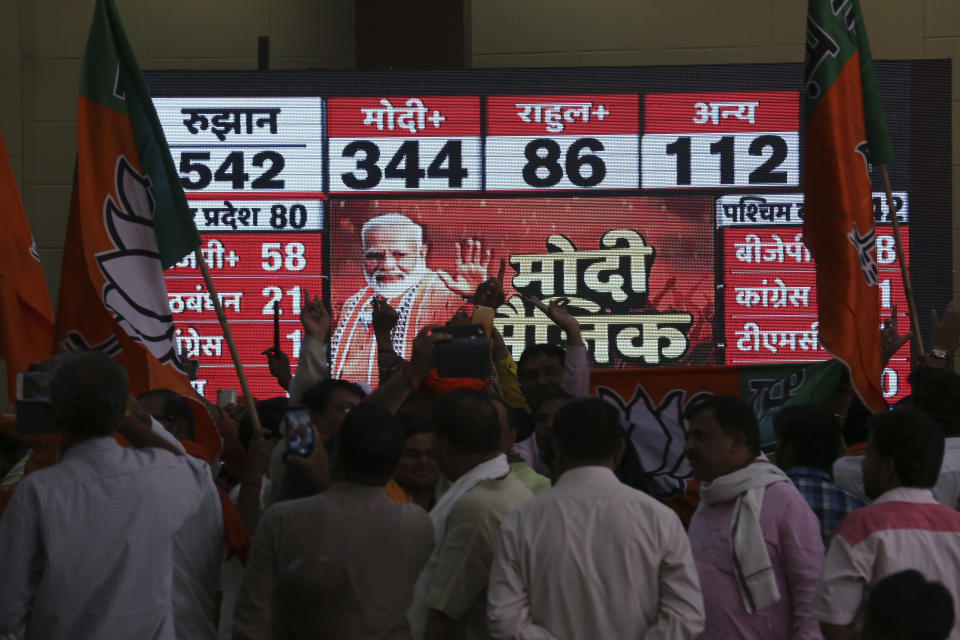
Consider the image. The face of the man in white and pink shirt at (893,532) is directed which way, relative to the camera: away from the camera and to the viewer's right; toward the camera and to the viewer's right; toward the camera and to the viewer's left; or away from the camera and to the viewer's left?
away from the camera and to the viewer's left

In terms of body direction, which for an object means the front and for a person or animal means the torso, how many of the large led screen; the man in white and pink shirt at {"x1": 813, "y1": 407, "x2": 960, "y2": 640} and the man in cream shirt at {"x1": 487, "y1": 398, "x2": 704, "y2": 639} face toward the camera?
1

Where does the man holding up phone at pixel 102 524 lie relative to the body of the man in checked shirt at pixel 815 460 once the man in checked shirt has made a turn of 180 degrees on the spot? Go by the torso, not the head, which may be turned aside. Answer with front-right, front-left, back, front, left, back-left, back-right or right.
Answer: front-right

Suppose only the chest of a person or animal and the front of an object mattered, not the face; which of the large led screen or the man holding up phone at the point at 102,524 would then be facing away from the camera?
the man holding up phone

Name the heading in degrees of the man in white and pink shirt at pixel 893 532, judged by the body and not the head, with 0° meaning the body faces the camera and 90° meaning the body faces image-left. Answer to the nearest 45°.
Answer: approximately 135°

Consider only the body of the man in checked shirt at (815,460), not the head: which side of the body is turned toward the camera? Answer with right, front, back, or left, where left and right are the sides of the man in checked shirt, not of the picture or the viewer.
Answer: back

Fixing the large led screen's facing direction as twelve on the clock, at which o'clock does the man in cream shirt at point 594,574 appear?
The man in cream shirt is roughly at 12 o'clock from the large led screen.

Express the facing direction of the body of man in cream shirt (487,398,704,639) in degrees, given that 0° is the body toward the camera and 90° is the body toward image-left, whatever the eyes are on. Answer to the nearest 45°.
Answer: approximately 180°

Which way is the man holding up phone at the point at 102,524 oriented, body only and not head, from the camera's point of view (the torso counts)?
away from the camera

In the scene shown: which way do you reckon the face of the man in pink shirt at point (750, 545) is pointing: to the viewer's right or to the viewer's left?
to the viewer's left

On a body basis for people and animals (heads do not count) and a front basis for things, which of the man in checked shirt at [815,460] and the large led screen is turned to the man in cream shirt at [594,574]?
the large led screen
